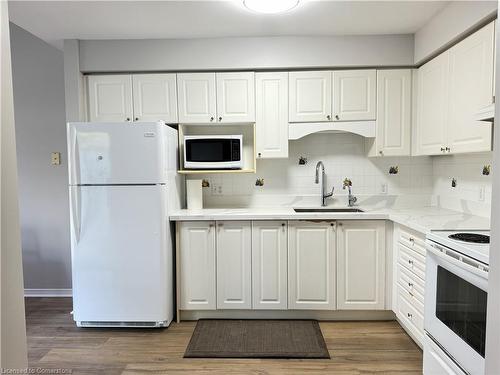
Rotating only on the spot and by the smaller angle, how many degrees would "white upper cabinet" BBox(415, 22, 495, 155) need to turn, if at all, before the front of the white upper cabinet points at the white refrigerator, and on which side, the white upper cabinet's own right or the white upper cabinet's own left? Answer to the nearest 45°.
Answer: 0° — it already faces it

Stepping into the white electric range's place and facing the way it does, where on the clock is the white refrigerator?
The white refrigerator is roughly at 1 o'clock from the white electric range.

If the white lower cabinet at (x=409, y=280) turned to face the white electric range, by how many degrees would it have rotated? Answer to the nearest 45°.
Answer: approximately 45° to its left

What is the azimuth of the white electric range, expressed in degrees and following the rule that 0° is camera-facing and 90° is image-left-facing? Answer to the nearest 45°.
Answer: approximately 45°

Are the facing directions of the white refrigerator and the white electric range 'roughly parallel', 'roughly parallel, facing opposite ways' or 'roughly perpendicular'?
roughly perpendicular

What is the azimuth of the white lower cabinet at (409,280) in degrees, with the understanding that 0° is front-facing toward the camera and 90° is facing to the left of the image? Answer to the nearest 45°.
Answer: approximately 45°

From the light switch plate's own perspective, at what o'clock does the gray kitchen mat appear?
The gray kitchen mat is roughly at 11 o'clock from the light switch plate.
